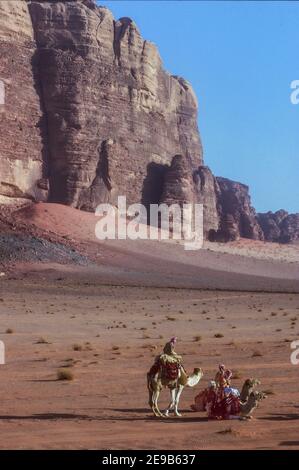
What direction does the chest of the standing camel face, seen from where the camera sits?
to the viewer's right

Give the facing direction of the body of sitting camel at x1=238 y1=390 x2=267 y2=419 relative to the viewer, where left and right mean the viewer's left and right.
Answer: facing to the right of the viewer

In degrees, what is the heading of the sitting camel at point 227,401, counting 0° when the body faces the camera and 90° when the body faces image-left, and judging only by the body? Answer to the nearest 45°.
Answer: approximately 270°

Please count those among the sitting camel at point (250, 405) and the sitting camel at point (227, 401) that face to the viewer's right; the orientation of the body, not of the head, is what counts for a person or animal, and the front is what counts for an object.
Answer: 2

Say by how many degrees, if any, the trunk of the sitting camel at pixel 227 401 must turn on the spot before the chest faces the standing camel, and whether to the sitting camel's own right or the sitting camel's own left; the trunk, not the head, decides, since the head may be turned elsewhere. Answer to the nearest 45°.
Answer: approximately 180°
